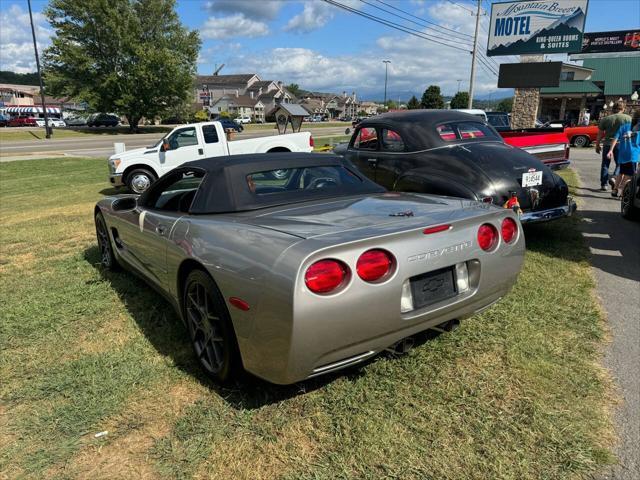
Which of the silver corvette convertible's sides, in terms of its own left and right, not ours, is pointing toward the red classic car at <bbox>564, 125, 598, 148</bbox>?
right

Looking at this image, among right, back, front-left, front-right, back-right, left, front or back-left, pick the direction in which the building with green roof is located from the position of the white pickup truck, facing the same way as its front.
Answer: back-right

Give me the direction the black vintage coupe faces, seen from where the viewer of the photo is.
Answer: facing away from the viewer and to the left of the viewer

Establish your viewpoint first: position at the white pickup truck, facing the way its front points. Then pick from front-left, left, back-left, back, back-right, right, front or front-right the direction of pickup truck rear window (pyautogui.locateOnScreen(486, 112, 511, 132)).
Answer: back

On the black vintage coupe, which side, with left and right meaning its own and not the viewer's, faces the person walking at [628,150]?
right

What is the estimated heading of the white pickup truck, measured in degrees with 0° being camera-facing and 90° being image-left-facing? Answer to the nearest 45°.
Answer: approximately 90°

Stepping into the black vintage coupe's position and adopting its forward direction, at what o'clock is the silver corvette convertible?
The silver corvette convertible is roughly at 8 o'clock from the black vintage coupe.

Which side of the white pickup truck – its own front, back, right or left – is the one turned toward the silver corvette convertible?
left

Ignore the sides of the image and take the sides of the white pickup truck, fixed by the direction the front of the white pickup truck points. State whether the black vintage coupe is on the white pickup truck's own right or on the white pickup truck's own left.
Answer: on the white pickup truck's own left

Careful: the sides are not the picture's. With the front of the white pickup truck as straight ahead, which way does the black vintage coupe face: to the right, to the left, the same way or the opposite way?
to the right
